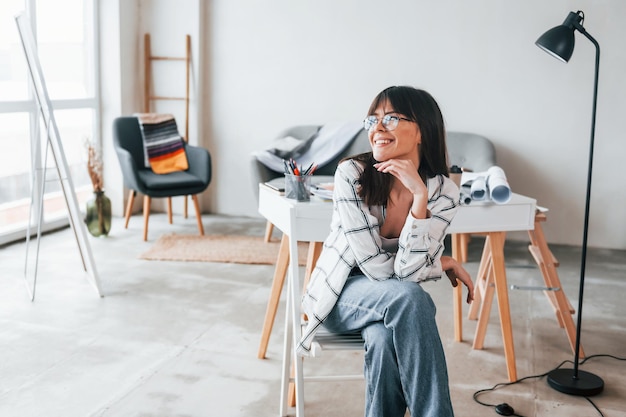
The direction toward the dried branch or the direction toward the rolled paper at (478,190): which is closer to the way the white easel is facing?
the rolled paper

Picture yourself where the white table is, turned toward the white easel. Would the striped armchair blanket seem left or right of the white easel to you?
right

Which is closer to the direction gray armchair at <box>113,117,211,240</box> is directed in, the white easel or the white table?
the white table

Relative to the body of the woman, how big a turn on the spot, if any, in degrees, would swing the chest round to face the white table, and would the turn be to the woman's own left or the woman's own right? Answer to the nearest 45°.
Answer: approximately 135° to the woman's own left

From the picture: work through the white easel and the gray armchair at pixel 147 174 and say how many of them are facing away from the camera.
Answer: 0

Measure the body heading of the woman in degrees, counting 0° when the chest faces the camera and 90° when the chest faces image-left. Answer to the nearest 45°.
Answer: approximately 315°

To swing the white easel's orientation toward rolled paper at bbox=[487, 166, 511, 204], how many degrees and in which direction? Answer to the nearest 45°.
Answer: approximately 45° to its right

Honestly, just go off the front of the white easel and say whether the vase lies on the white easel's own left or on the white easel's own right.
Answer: on the white easel's own left

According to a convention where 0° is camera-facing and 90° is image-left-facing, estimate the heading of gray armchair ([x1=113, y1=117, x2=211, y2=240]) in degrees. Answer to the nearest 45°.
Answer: approximately 315°

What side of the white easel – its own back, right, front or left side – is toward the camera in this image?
right
